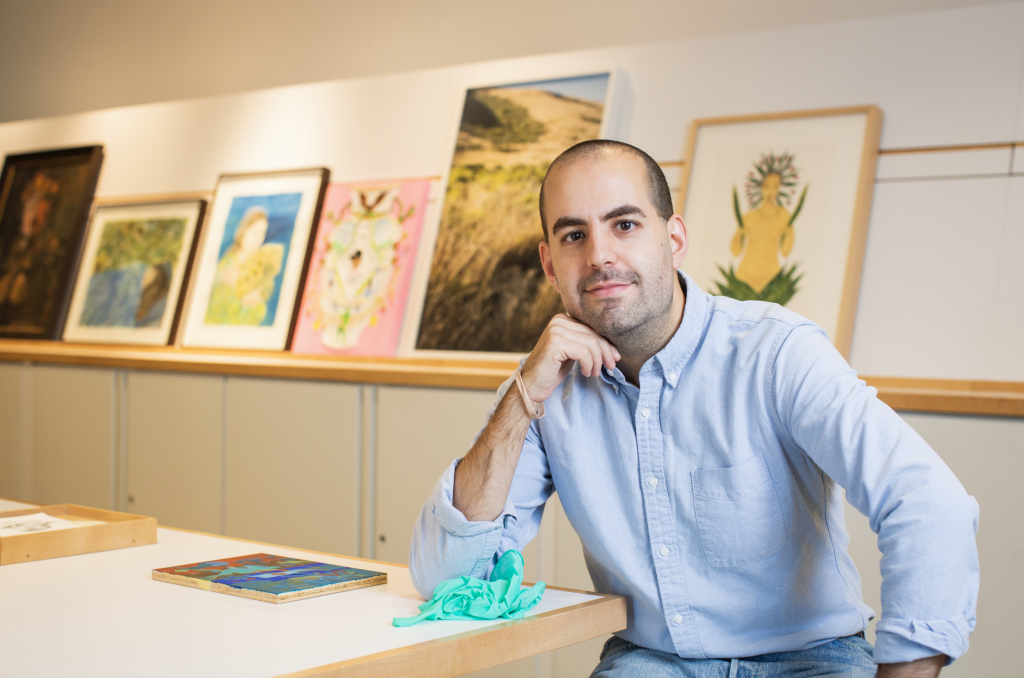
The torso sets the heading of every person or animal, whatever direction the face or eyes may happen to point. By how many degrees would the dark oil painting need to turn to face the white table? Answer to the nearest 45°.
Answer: approximately 45° to its left

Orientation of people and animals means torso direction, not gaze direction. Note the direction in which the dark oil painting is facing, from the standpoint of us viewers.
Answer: facing the viewer and to the left of the viewer

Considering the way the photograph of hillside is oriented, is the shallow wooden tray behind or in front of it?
in front

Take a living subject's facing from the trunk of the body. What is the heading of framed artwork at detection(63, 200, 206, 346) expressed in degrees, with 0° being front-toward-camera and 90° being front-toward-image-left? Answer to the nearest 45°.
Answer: approximately 45°

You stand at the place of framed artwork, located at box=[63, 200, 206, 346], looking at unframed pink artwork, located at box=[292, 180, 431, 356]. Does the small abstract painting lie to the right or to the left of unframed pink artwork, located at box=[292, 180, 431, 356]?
right

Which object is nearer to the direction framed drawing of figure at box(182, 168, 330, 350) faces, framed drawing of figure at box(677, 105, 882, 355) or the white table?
the white table

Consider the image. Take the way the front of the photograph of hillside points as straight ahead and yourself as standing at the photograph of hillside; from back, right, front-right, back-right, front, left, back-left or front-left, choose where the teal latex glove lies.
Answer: front-left

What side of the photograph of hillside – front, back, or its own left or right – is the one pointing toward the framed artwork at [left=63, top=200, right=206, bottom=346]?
right

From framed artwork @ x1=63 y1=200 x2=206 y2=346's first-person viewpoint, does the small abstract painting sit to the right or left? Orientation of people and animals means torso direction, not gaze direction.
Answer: on its left

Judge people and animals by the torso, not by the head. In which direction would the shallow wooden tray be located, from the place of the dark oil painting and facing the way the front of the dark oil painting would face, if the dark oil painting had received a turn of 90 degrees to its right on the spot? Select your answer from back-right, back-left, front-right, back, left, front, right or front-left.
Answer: back-left

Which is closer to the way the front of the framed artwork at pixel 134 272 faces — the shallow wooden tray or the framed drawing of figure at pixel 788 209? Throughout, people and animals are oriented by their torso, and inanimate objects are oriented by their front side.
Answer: the shallow wooden tray

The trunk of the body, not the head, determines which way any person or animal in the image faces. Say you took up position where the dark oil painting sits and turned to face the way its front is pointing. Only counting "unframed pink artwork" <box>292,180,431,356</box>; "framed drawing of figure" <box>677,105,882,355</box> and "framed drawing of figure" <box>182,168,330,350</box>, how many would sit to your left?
3
